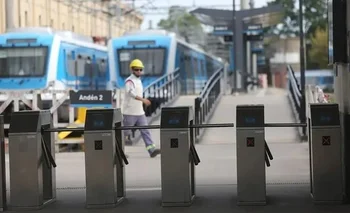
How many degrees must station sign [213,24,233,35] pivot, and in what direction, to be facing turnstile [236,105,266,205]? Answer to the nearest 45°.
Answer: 0° — it already faces it

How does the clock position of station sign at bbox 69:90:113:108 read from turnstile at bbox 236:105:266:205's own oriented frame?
The station sign is roughly at 5 o'clock from the turnstile.

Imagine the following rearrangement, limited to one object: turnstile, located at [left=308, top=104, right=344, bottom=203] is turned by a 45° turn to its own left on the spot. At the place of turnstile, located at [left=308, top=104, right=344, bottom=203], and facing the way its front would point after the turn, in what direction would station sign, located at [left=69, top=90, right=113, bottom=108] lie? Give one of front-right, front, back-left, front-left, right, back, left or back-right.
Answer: back

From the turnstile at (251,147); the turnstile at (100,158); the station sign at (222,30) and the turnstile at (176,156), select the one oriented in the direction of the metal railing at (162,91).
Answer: the station sign

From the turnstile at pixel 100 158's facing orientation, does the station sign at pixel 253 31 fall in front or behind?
behind

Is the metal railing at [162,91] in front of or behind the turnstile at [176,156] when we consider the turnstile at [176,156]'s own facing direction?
behind

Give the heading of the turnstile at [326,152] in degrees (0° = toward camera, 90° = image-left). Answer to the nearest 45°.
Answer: approximately 0°
